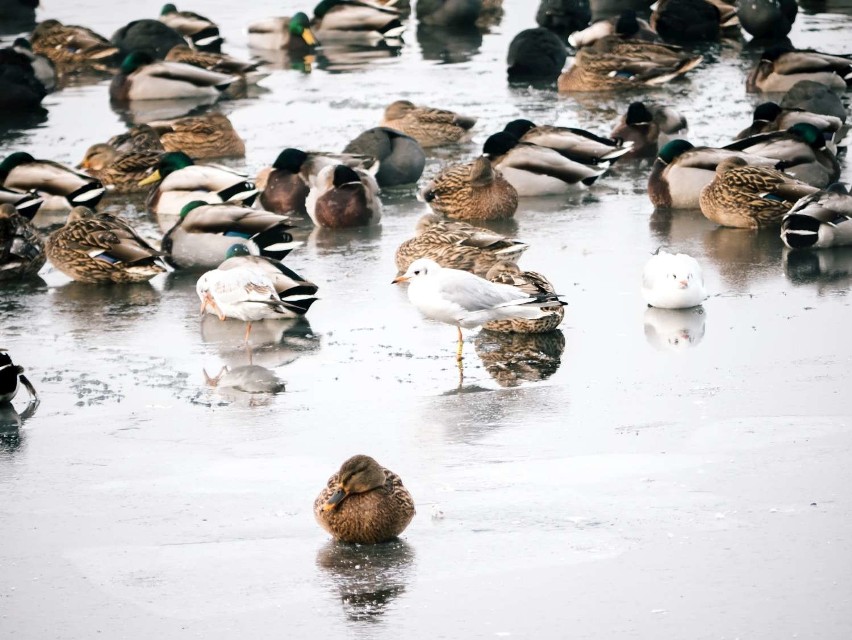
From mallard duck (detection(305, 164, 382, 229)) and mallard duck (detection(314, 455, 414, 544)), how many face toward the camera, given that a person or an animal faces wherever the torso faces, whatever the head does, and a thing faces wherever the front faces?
2

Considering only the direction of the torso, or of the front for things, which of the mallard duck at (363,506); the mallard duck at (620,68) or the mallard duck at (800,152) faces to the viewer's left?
the mallard duck at (620,68)

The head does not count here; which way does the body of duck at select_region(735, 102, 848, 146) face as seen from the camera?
to the viewer's left

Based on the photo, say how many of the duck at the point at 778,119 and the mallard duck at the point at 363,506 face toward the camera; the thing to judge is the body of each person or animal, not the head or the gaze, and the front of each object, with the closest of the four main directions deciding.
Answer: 1

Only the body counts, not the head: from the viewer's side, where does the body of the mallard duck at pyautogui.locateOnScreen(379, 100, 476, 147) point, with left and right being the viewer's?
facing to the left of the viewer

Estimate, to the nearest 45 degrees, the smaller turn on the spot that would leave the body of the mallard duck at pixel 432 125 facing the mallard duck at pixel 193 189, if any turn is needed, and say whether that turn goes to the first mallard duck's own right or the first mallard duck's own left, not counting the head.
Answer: approximately 45° to the first mallard duck's own left
